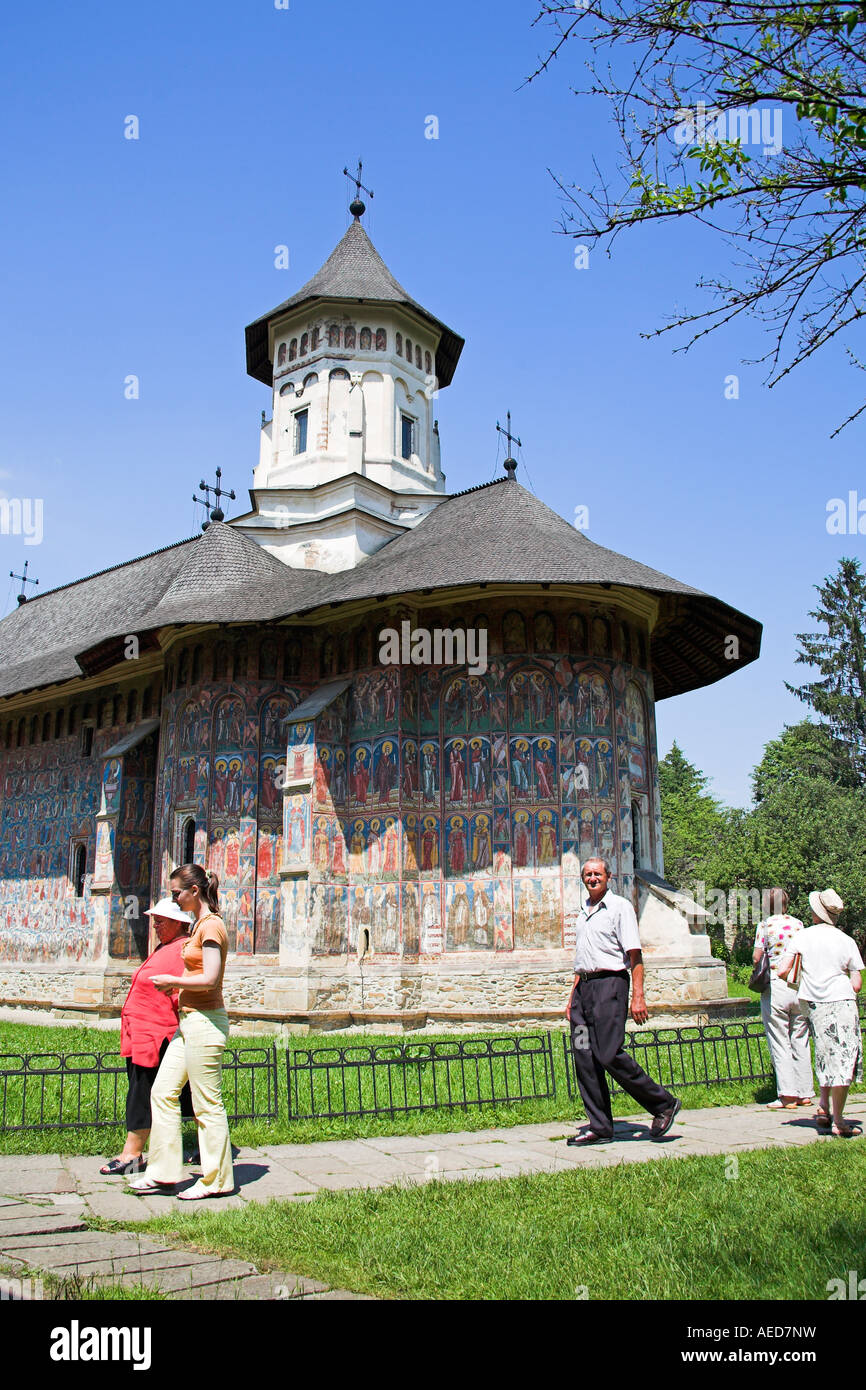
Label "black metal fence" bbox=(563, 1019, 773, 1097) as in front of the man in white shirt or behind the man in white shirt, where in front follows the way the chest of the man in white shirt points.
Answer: behind

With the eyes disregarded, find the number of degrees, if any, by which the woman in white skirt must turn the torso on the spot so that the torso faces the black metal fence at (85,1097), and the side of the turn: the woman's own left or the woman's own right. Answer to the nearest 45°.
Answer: approximately 90° to the woman's own left

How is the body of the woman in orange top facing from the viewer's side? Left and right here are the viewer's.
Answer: facing to the left of the viewer

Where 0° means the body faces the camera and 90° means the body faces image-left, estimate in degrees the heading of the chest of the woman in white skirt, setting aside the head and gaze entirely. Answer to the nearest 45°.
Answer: approximately 180°
